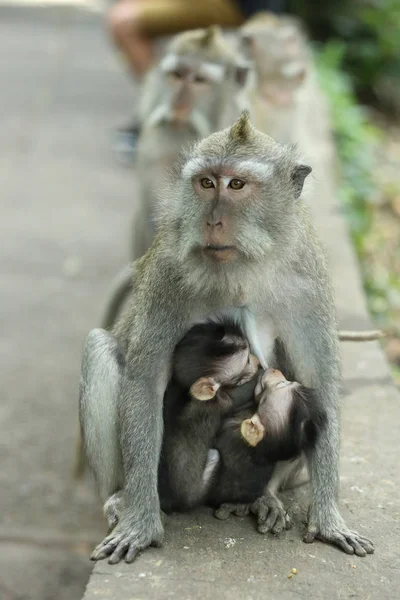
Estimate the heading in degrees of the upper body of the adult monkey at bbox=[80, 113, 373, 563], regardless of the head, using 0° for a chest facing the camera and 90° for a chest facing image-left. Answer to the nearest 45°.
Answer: approximately 0°
